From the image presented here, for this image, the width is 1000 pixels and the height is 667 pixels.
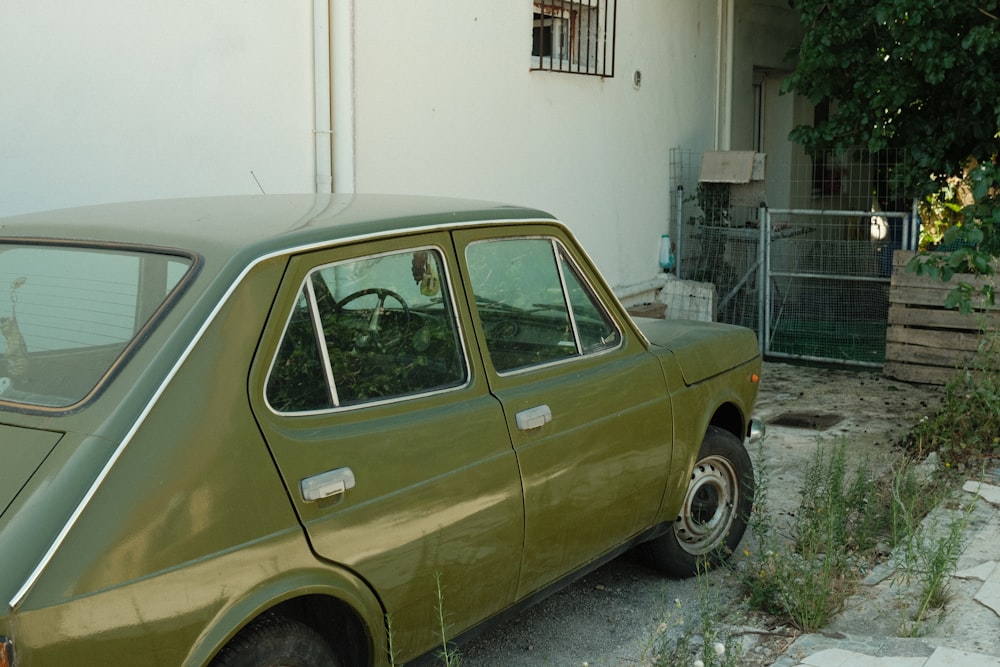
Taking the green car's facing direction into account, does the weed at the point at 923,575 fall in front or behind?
in front

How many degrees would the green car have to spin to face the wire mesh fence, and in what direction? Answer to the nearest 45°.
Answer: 0° — it already faces it

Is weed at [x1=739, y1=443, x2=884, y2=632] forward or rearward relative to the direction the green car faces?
forward

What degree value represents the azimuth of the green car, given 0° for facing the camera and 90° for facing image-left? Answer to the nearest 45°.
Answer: approximately 225°

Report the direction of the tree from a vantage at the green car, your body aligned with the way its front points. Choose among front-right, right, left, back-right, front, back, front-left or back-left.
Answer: front

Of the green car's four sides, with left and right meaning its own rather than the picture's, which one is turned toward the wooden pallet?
front

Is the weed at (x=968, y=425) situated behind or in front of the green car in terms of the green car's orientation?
in front

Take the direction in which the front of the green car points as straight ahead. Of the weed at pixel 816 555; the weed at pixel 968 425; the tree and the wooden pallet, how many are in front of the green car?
4

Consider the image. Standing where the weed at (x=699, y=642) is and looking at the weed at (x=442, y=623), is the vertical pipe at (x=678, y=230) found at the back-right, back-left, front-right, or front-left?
back-right
